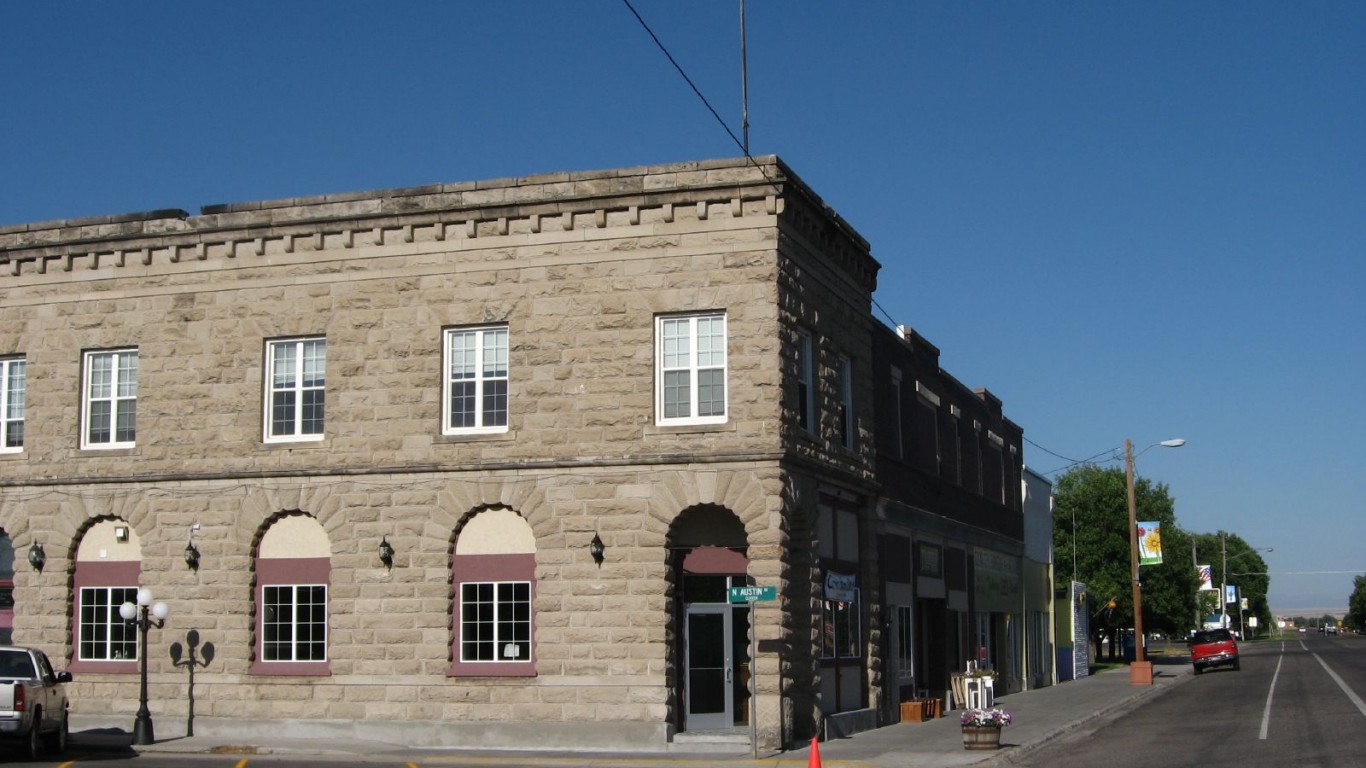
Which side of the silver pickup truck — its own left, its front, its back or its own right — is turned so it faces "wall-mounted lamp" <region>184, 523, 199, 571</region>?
front

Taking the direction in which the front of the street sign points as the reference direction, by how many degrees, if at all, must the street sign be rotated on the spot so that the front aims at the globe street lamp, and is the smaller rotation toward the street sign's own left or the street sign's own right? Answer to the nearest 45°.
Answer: approximately 90° to the street sign's own right

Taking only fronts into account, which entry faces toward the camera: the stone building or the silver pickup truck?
the stone building

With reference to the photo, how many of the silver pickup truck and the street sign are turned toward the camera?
1

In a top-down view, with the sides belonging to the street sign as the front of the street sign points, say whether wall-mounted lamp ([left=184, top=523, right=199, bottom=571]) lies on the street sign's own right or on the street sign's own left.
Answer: on the street sign's own right

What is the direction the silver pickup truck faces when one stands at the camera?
facing away from the viewer and to the right of the viewer

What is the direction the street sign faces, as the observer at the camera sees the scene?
facing the viewer

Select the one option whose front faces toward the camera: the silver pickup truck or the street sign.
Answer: the street sign

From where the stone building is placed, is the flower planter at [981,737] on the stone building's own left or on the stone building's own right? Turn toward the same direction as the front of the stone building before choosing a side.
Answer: on the stone building's own left
